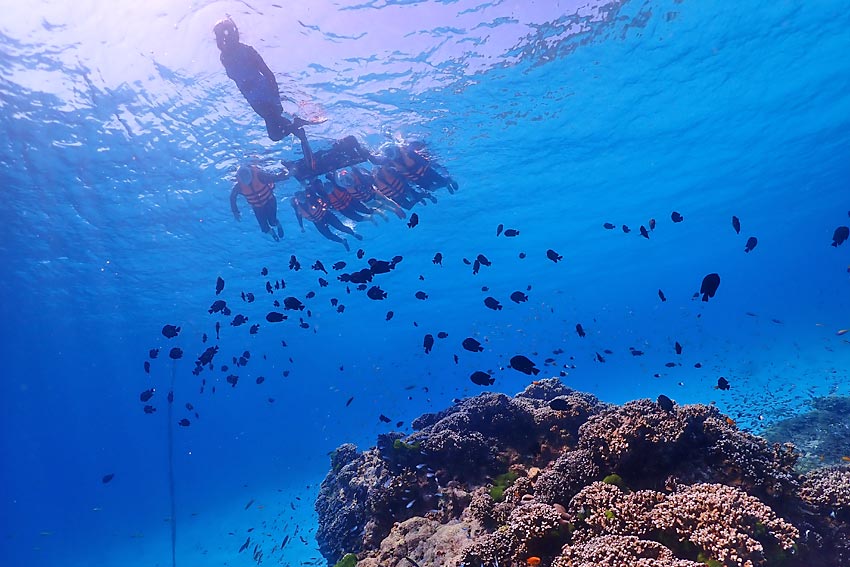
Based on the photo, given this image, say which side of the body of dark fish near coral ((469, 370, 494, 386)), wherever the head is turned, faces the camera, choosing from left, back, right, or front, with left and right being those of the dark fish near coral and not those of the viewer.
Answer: left

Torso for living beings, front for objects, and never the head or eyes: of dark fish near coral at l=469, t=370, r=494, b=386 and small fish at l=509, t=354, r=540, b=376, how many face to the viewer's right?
0

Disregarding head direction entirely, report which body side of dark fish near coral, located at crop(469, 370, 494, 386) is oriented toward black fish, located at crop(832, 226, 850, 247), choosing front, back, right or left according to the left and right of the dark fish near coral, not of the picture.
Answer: back

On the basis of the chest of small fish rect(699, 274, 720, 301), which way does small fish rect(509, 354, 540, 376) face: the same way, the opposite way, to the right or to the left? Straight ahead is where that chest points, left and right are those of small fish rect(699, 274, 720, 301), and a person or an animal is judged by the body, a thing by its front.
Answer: the opposite way

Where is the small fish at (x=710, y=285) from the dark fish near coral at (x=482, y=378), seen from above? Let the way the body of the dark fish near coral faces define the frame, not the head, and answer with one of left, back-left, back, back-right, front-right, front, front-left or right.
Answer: back

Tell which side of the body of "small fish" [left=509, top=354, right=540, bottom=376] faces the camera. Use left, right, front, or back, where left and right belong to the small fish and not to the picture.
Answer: left
